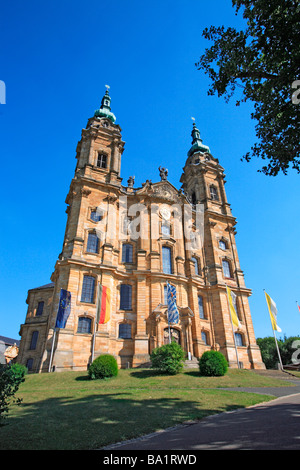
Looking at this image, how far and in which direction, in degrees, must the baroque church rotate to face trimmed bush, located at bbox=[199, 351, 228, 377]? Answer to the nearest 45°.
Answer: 0° — it already faces it

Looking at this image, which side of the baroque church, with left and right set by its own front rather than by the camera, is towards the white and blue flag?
front

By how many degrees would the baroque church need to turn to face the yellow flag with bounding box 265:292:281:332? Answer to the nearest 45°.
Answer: approximately 45° to its left

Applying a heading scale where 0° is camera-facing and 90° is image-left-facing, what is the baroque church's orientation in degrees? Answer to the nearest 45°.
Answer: approximately 315°

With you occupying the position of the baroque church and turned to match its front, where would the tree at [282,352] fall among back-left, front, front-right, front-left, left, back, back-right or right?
left
